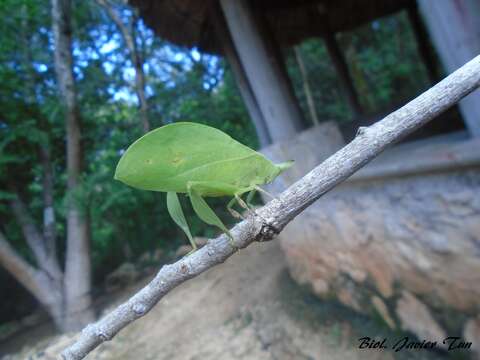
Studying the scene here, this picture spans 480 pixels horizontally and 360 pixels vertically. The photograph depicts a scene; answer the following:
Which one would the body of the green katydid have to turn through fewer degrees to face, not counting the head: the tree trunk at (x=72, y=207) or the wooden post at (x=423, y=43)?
the wooden post

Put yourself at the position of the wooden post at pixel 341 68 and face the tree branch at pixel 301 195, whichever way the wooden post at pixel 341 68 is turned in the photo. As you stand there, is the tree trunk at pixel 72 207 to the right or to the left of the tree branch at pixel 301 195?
right

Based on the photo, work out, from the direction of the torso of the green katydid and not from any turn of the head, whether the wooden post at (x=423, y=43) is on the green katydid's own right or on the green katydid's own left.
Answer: on the green katydid's own left

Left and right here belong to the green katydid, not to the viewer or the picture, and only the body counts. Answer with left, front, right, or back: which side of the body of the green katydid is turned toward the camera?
right

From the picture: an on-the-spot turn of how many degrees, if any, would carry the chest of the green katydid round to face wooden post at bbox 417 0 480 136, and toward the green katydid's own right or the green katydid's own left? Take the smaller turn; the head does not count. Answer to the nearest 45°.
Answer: approximately 45° to the green katydid's own left
